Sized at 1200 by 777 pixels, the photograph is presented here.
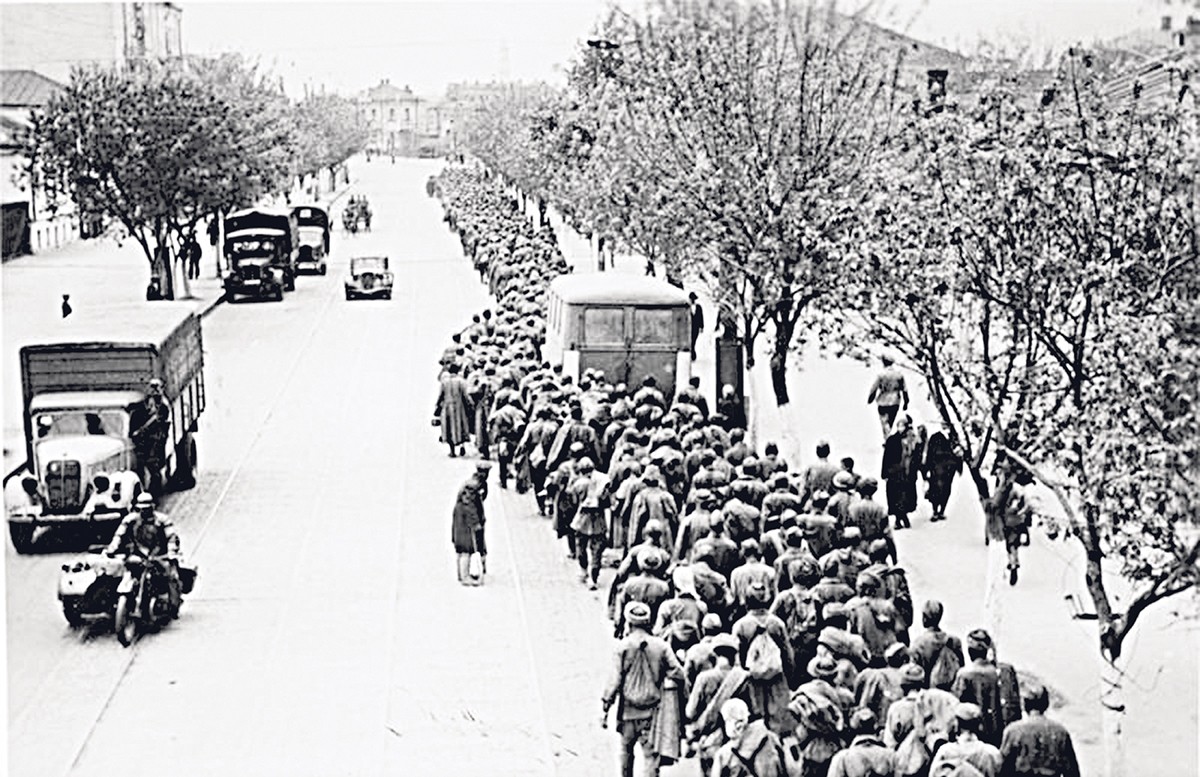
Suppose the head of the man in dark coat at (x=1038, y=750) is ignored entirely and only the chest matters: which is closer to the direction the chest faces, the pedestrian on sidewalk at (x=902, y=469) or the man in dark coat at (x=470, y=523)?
the pedestrian on sidewalk

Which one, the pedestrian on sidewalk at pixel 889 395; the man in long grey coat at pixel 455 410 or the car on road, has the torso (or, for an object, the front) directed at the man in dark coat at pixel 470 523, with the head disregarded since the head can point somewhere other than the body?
the car on road

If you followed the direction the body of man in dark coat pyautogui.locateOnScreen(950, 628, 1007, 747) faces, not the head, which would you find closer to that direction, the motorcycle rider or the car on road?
the car on road

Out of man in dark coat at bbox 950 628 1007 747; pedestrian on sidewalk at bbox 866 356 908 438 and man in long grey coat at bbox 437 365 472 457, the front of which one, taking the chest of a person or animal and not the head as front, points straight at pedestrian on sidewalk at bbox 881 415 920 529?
man in dark coat at bbox 950 628 1007 747

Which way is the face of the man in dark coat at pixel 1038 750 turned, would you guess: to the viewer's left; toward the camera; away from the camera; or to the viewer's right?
away from the camera

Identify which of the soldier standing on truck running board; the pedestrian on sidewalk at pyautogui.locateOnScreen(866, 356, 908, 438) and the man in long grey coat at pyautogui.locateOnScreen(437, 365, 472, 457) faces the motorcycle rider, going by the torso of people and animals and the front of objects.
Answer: the soldier standing on truck running board

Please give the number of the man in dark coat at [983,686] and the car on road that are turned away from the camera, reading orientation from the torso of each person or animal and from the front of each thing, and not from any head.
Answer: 1

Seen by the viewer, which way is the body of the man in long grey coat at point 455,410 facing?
away from the camera
